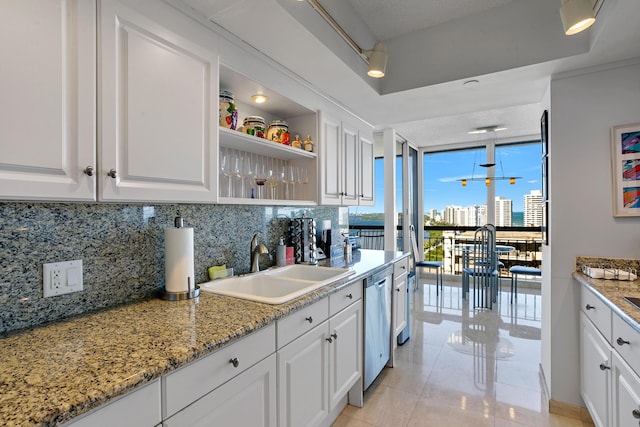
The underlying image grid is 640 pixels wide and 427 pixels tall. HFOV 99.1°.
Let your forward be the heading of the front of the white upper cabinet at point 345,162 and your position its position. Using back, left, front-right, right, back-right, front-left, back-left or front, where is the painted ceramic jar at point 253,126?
right

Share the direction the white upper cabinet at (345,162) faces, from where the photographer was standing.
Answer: facing the viewer and to the right of the viewer

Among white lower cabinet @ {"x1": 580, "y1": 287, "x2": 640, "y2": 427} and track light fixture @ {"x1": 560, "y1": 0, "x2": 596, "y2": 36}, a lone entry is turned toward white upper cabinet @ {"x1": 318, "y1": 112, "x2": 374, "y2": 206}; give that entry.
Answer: the white lower cabinet

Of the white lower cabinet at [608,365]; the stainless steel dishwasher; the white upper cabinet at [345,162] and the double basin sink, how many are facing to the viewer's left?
1

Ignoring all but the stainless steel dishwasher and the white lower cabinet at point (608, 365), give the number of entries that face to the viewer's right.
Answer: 1

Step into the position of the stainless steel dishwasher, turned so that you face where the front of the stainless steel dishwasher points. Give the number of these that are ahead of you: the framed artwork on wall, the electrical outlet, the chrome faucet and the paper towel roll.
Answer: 1

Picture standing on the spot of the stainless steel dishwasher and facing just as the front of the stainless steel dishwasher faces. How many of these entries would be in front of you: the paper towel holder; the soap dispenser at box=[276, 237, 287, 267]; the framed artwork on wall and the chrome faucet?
1

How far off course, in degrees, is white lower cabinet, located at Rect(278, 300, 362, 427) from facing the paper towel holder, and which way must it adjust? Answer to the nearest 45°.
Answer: approximately 135° to its right

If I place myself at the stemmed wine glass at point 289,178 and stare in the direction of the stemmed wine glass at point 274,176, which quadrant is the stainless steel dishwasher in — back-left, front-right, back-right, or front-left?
back-left
